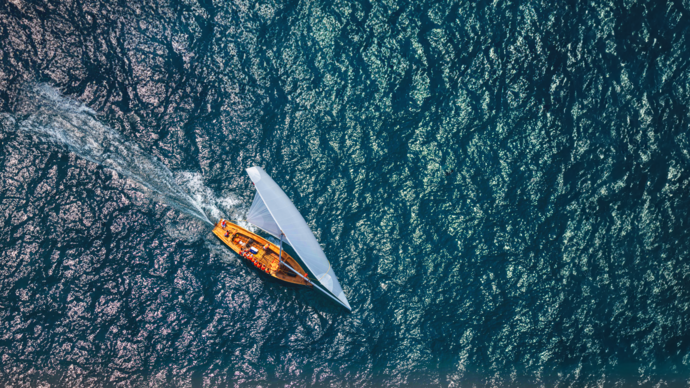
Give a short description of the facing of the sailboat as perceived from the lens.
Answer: facing the viewer and to the right of the viewer
